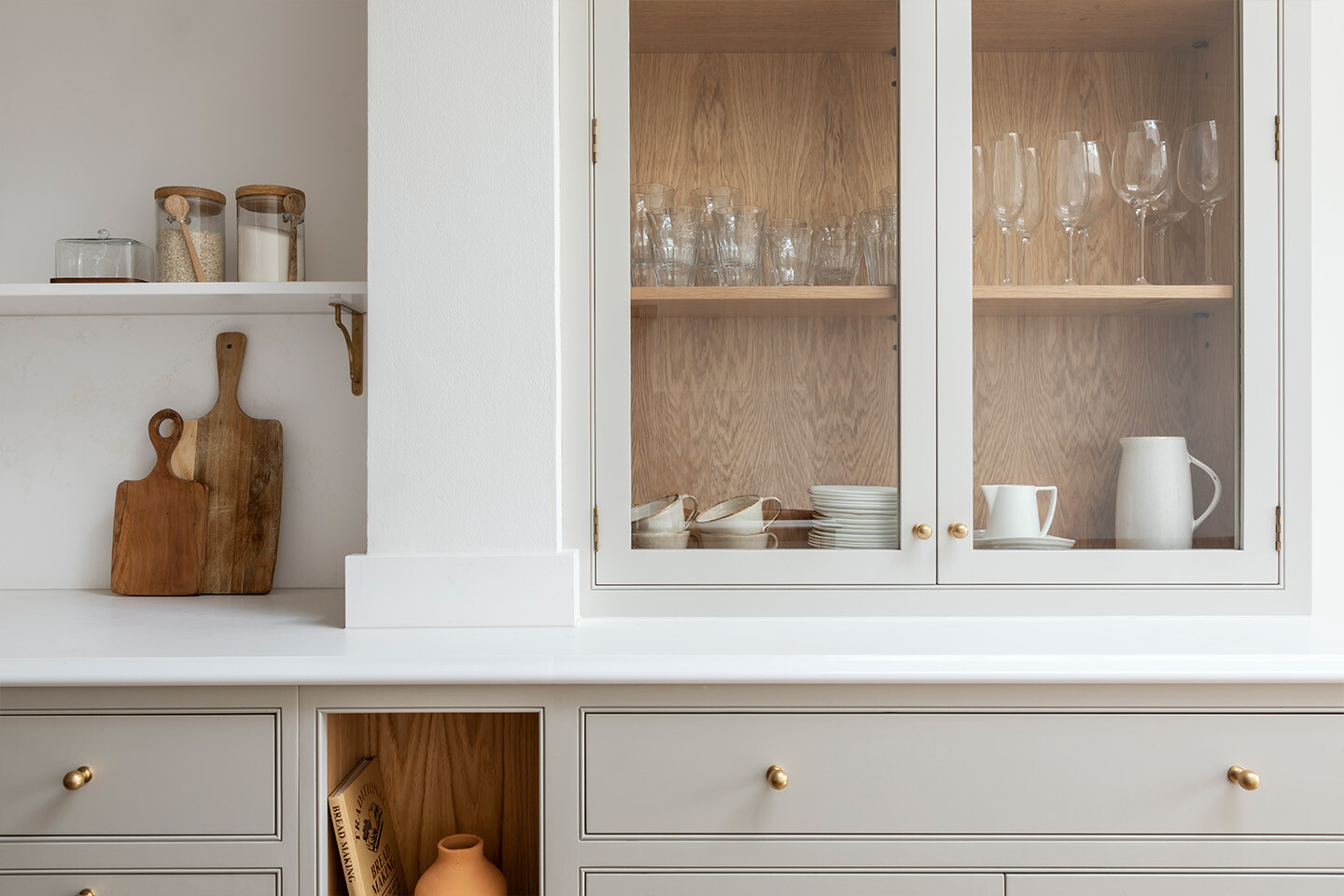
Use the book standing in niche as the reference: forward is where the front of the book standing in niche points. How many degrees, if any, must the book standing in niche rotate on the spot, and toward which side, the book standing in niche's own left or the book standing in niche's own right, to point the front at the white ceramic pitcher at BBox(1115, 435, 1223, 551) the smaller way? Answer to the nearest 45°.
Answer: approximately 45° to the book standing in niche's own left

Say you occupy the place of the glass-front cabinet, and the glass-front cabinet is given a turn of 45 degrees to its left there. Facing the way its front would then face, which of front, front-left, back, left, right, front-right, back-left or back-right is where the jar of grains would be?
back-right

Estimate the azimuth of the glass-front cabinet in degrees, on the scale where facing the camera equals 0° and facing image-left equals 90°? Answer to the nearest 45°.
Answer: approximately 0°

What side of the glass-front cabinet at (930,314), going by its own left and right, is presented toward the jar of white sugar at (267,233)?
right

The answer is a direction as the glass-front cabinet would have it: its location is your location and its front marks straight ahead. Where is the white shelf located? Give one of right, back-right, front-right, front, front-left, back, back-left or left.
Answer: right

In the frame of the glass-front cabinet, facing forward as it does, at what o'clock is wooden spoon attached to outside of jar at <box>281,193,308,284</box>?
The wooden spoon attached to outside of jar is roughly at 3 o'clock from the glass-front cabinet.

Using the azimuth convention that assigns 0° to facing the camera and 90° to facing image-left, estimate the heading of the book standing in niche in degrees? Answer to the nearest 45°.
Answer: approximately 315°

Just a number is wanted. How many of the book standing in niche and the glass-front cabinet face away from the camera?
0
